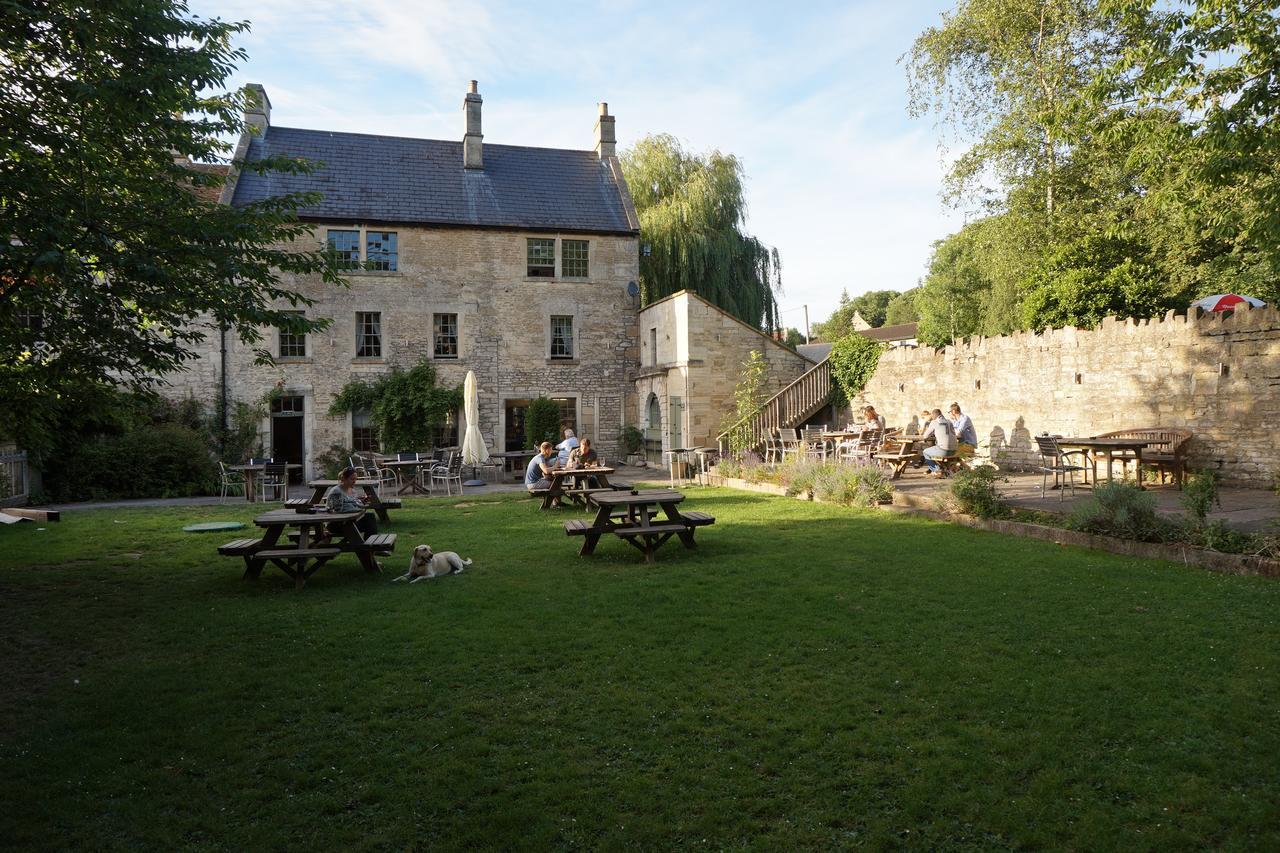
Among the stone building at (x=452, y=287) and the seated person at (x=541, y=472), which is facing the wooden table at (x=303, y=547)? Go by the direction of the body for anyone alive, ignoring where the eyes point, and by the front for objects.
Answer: the stone building

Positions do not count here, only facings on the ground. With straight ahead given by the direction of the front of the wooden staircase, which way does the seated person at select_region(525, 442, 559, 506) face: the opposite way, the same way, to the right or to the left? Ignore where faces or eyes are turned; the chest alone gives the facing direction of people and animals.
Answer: the opposite way

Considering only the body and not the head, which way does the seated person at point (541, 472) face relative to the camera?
to the viewer's right

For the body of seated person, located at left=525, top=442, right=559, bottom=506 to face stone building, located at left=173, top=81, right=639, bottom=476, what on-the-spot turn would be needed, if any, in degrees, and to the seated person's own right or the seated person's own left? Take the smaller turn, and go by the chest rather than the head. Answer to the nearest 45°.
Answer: approximately 90° to the seated person's own left

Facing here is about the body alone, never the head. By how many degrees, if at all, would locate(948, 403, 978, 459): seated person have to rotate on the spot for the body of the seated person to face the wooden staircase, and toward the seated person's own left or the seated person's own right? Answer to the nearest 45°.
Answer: approximately 45° to the seated person's own right

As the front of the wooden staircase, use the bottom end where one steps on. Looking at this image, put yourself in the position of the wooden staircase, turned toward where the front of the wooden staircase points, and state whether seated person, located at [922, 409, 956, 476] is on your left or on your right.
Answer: on your left

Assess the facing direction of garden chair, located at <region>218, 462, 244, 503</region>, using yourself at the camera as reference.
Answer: facing to the right of the viewer

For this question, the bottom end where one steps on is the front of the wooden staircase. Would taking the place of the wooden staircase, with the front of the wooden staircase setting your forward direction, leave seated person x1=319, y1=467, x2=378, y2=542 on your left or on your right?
on your left

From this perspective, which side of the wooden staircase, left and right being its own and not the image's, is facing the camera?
left

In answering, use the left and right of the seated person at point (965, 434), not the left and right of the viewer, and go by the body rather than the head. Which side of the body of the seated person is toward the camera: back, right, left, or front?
left

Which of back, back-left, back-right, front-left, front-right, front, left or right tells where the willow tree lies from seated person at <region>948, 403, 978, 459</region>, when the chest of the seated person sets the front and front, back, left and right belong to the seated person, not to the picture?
front-right

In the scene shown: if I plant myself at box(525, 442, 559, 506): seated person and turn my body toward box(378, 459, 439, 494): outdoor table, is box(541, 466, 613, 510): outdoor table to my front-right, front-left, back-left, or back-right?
back-right

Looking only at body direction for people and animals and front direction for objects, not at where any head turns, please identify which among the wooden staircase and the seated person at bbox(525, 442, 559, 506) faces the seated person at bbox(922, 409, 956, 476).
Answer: the seated person at bbox(525, 442, 559, 506)

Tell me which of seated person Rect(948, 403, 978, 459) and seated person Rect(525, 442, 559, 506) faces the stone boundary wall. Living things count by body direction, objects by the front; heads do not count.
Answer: seated person Rect(525, 442, 559, 506)
